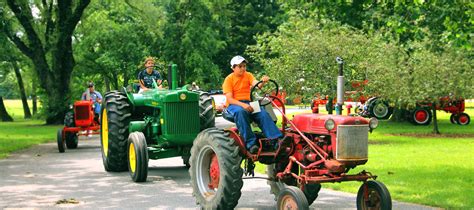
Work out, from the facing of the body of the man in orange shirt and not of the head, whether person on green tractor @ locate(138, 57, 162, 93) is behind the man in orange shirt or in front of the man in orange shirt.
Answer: behind

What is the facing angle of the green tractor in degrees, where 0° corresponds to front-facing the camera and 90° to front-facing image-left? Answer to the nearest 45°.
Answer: approximately 315°

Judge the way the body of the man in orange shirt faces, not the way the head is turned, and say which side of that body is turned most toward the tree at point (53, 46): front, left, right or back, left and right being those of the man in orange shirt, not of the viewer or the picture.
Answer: back

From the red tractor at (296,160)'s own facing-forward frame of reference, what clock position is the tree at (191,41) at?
The tree is roughly at 7 o'clock from the red tractor.

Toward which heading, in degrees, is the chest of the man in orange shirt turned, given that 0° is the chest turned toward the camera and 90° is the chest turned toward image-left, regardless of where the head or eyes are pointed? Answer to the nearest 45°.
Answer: approximately 315°

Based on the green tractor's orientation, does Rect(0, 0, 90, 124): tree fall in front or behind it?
behind
